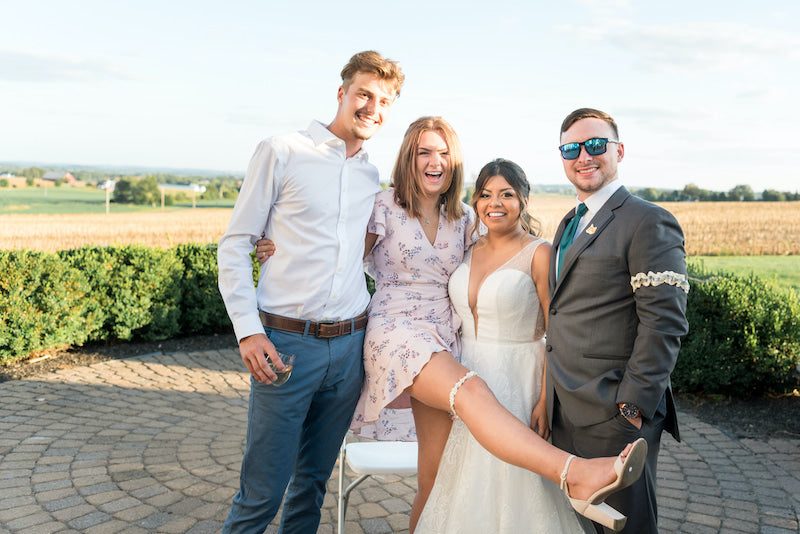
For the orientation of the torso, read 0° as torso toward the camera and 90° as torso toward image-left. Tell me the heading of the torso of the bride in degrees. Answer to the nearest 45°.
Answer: approximately 45°

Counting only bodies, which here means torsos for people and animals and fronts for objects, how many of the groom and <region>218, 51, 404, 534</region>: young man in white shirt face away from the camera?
0

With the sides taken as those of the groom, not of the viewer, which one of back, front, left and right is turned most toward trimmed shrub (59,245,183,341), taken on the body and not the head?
right

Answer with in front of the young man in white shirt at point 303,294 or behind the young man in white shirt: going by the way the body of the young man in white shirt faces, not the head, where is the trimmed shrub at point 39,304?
behind

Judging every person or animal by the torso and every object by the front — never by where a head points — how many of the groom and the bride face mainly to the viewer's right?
0

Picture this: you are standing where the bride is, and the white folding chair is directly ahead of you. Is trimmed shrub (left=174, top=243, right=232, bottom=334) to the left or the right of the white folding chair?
right

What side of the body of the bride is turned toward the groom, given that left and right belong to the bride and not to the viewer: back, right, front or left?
left

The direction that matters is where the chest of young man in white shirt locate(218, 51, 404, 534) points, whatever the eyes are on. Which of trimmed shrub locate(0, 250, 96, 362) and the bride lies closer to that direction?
the bride

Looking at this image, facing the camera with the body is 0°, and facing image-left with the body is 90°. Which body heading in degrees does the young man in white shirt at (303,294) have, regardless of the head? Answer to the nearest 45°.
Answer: approximately 315°
